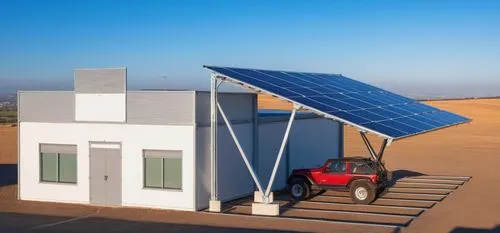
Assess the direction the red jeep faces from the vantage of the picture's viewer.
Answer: facing to the left of the viewer

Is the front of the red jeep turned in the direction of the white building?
yes
